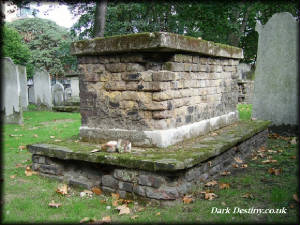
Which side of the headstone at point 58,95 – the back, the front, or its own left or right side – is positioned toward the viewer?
front

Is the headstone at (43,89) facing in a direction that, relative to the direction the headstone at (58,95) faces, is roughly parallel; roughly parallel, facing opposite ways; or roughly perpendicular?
roughly parallel

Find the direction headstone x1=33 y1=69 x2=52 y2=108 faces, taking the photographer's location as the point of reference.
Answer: facing the viewer

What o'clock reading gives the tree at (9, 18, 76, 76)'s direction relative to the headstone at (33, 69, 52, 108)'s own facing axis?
The tree is roughly at 6 o'clock from the headstone.

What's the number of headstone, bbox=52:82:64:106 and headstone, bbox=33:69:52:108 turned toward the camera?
2

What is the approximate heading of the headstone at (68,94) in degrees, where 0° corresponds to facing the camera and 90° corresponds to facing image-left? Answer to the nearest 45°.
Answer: approximately 0°

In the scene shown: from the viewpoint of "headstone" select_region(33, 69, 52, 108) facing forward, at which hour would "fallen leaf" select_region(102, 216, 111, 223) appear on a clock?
The fallen leaf is roughly at 12 o'clock from the headstone.

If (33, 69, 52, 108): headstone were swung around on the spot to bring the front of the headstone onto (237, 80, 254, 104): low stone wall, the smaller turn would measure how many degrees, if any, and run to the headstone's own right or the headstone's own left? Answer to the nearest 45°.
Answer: approximately 90° to the headstone's own left

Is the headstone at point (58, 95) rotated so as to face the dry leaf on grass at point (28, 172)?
yes

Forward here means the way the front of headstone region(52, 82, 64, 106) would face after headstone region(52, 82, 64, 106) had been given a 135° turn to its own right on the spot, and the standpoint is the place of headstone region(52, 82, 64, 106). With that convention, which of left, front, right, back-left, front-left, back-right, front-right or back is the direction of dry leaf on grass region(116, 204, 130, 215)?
back-left

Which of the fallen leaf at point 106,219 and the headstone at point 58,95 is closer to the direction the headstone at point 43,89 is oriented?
the fallen leaf

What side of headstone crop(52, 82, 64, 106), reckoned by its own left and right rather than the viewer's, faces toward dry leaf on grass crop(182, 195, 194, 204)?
front

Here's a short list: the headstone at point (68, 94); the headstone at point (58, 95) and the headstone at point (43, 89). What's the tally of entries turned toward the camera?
3

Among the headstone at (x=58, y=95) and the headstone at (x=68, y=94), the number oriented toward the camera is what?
2

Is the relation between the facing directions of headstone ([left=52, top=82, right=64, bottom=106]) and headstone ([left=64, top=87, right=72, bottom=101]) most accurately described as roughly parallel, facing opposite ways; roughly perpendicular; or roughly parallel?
roughly parallel

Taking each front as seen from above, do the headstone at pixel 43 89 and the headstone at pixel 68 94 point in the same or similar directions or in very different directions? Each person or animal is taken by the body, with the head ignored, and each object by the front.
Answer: same or similar directions

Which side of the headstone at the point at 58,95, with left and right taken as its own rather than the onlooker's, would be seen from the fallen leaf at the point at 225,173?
front

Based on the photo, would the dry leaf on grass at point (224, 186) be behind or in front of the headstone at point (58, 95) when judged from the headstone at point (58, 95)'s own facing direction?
in front

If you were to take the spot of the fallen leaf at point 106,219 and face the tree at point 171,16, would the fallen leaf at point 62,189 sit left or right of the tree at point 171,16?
left
